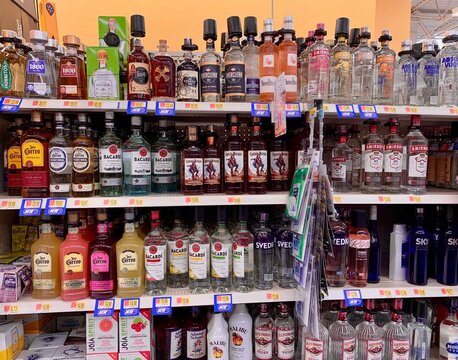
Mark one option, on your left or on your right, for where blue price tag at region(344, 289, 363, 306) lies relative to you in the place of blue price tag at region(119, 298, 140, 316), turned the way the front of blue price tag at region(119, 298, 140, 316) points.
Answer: on your left

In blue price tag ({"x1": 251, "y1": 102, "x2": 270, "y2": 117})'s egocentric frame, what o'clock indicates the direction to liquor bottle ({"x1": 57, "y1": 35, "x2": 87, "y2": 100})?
The liquor bottle is roughly at 3 o'clock from the blue price tag.

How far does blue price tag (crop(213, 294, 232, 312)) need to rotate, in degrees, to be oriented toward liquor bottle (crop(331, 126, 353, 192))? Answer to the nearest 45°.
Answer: approximately 90° to its left

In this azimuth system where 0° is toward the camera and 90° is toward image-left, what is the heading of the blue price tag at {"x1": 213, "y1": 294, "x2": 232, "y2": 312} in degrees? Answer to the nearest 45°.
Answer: approximately 0°
